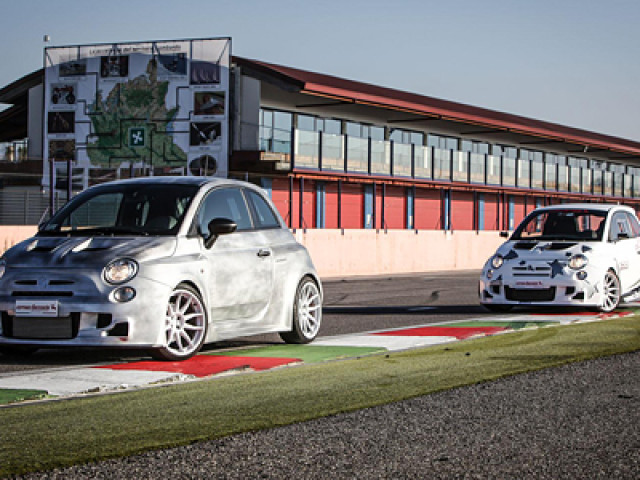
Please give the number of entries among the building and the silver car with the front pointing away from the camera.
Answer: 0

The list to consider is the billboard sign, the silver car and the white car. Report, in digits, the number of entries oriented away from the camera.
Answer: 0

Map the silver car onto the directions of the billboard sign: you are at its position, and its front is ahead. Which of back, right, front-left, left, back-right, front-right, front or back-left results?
front

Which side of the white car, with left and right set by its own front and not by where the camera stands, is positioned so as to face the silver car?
front

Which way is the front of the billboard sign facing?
toward the camera

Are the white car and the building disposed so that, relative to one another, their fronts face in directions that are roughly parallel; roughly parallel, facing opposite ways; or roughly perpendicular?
roughly perpendicular

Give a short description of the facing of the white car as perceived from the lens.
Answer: facing the viewer and to the left of the viewer

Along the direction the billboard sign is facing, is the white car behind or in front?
in front

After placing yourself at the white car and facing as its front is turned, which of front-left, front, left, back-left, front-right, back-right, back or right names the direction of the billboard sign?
right

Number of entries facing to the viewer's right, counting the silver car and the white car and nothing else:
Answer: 0

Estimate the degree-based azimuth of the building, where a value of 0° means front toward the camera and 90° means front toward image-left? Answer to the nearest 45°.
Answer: approximately 315°
